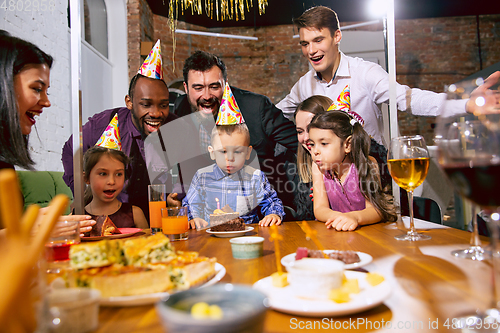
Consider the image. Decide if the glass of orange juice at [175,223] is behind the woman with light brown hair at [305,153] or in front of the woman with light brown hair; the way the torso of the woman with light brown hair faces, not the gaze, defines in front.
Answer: in front

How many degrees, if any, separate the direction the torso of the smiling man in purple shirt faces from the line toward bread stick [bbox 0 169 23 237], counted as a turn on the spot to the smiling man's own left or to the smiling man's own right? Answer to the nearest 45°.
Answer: approximately 45° to the smiling man's own right

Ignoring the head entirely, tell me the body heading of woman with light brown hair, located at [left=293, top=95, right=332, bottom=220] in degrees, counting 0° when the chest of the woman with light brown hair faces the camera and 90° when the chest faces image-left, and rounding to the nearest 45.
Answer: approximately 45°

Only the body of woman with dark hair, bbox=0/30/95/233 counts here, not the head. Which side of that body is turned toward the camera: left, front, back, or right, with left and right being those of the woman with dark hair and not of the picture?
right

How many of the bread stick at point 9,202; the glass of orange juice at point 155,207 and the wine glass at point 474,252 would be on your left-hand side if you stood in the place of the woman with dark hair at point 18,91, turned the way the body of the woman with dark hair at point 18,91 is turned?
0

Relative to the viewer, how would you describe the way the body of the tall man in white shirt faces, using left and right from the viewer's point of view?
facing the viewer and to the left of the viewer

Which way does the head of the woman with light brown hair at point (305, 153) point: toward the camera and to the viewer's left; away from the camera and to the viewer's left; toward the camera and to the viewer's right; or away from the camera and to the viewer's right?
toward the camera and to the viewer's left

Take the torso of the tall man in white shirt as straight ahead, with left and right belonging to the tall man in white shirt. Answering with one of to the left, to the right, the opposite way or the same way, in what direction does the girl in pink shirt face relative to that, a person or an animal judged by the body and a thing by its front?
the same way

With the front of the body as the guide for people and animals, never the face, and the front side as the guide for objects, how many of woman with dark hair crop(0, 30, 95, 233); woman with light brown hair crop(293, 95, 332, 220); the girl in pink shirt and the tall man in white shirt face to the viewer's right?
1

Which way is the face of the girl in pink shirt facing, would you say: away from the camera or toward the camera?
toward the camera

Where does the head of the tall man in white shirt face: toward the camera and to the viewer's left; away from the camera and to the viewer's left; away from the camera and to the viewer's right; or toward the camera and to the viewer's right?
toward the camera and to the viewer's left

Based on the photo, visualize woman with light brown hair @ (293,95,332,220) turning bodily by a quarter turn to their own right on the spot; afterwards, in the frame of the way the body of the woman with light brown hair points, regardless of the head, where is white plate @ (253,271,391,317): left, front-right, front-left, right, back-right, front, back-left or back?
back-left

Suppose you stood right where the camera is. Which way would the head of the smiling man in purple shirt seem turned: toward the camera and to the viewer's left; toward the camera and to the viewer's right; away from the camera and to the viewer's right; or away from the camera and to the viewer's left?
toward the camera and to the viewer's right

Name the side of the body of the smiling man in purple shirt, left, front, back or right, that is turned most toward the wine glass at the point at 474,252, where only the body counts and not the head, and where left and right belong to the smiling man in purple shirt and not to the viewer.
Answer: front

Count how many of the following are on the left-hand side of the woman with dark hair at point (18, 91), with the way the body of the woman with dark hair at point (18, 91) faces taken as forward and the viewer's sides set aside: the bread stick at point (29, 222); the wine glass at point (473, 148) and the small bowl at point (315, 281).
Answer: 0
